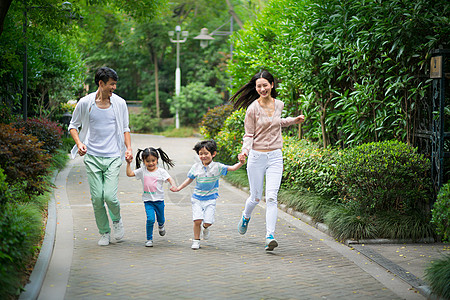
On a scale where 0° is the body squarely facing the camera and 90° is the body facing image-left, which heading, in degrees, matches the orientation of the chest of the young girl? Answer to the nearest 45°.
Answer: approximately 0°

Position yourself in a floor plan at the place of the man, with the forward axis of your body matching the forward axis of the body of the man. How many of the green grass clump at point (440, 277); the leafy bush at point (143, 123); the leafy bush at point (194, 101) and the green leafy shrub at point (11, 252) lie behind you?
2

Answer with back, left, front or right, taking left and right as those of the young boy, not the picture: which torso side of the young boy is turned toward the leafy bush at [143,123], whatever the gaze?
back

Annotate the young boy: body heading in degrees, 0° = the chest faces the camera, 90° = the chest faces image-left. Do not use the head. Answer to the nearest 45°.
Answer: approximately 0°

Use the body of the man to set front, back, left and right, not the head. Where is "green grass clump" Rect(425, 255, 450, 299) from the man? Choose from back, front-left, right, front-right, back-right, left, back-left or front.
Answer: front-left

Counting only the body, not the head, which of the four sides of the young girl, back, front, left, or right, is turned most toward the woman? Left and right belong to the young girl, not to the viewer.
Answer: left

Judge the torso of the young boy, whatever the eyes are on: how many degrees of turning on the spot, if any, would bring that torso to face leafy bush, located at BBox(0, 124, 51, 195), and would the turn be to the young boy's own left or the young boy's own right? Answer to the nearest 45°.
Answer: approximately 90° to the young boy's own right

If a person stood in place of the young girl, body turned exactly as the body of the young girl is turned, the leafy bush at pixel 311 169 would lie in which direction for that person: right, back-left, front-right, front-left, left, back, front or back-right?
back-left

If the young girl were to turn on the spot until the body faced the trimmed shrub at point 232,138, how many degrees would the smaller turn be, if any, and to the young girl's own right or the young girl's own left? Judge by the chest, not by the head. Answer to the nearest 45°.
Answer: approximately 180°

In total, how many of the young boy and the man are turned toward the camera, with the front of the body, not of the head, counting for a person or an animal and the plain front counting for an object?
2

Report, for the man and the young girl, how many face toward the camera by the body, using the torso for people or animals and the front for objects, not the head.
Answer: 2

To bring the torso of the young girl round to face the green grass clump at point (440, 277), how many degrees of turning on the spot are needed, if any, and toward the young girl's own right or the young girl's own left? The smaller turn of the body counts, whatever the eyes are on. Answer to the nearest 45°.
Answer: approximately 45° to the young girl's own left
